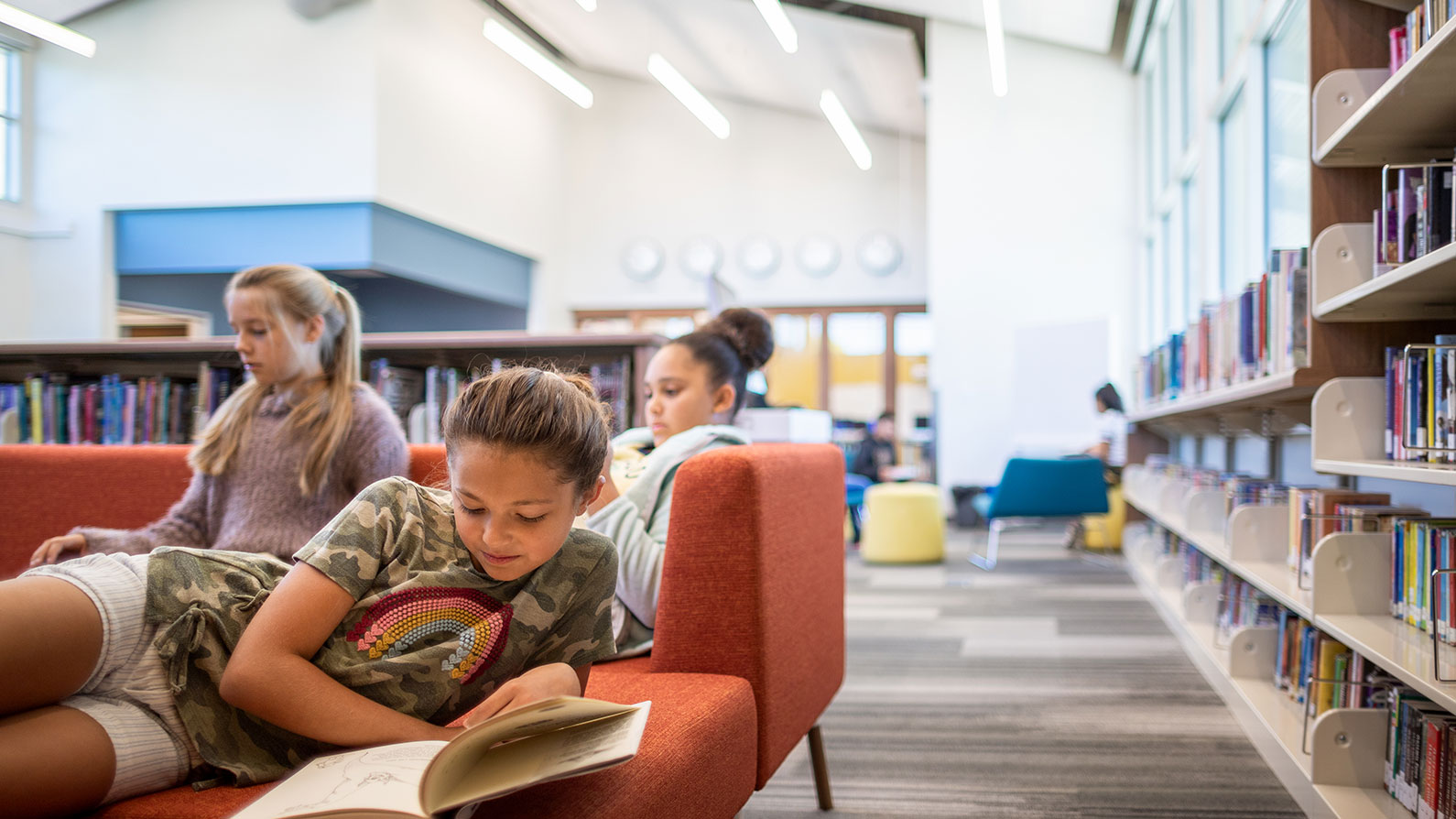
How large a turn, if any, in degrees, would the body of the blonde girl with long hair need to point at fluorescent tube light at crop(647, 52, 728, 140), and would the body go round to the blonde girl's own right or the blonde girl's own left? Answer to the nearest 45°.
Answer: approximately 180°

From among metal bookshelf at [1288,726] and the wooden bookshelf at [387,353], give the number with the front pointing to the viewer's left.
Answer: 1

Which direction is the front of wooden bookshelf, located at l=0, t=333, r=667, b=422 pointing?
toward the camera

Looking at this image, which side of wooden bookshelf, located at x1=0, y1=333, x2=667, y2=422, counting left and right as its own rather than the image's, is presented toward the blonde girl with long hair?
front

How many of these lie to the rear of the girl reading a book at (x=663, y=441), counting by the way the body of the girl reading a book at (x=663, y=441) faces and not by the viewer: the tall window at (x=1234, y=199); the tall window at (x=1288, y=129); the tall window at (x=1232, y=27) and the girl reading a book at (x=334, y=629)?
3

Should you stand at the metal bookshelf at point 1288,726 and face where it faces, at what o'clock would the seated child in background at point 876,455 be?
The seated child in background is roughly at 2 o'clock from the metal bookshelf.

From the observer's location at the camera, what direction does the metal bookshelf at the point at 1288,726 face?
facing to the left of the viewer

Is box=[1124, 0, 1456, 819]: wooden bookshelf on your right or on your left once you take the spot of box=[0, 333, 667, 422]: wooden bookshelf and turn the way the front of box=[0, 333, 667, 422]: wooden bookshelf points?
on your left

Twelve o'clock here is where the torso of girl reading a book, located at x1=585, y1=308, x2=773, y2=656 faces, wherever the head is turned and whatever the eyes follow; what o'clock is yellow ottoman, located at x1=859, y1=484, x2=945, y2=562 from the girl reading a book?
The yellow ottoman is roughly at 5 o'clock from the girl reading a book.

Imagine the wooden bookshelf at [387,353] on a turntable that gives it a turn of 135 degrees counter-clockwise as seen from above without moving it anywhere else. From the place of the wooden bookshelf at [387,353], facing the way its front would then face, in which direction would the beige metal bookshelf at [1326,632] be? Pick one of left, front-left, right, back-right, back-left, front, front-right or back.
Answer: right

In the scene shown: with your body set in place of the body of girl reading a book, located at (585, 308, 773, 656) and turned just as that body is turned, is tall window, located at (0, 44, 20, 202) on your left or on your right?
on your right

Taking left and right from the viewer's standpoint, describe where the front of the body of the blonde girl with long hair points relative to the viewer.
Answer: facing the viewer and to the left of the viewer
